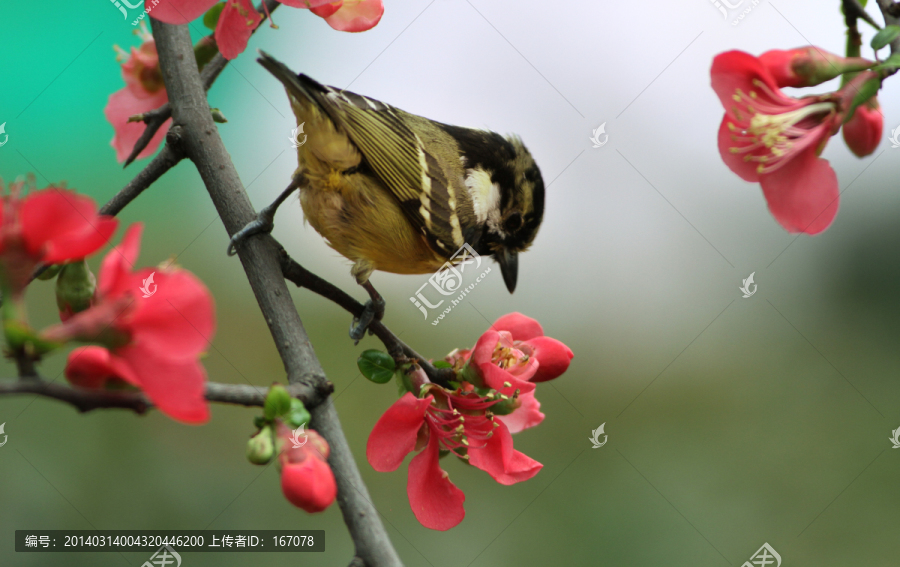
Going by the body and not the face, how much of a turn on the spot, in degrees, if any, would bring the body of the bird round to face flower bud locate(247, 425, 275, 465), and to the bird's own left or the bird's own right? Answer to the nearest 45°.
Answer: approximately 180°

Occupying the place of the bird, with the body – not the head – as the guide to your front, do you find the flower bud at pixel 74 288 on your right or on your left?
on your right

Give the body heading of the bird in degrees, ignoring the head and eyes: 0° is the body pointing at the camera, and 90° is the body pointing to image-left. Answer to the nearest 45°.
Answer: approximately 270°
